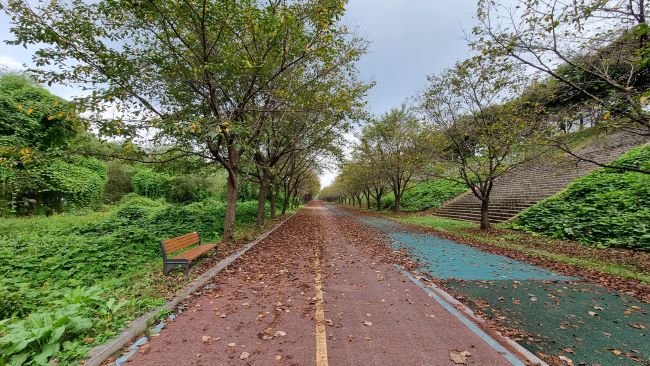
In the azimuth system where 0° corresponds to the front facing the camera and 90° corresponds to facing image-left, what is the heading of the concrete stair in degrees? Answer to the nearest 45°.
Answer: approximately 45°

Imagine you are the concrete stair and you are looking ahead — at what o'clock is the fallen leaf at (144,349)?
The fallen leaf is roughly at 11 o'clock from the concrete stair.

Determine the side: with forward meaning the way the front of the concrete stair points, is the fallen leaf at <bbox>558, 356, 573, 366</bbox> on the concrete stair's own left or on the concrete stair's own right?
on the concrete stair's own left

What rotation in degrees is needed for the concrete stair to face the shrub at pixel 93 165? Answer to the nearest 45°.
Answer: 0° — it already faces it

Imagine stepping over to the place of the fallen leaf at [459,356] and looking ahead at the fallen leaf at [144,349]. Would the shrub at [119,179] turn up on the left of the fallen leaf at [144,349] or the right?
right

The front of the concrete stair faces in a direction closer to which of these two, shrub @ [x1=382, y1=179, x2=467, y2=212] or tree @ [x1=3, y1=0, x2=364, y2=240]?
the tree

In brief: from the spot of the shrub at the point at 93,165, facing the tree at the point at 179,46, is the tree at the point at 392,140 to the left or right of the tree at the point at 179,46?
left

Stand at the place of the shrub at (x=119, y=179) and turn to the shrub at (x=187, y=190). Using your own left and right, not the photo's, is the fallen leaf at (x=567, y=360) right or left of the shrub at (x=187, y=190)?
right

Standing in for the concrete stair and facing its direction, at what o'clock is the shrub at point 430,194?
The shrub is roughly at 3 o'clock from the concrete stair.
